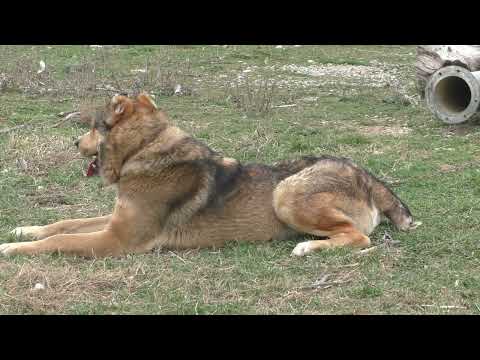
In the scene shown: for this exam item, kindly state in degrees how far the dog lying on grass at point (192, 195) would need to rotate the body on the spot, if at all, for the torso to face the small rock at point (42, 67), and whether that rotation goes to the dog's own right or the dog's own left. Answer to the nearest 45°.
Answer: approximately 90° to the dog's own right

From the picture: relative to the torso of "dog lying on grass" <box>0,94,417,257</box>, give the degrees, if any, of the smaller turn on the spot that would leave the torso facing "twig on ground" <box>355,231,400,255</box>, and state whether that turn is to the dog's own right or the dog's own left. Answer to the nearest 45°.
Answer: approximately 180°

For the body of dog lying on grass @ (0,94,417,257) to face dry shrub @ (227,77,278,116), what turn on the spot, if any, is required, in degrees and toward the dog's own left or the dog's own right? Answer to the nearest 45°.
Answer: approximately 90° to the dog's own right

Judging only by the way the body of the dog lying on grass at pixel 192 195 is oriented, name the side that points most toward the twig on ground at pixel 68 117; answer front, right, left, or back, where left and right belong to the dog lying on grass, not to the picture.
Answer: right

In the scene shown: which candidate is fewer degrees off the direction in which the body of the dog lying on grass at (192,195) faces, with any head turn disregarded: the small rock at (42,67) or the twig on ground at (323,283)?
the small rock

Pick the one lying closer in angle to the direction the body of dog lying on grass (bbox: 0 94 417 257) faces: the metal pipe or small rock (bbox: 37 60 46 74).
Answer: the small rock

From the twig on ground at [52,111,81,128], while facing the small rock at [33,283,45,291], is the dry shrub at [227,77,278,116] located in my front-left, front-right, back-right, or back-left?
back-left

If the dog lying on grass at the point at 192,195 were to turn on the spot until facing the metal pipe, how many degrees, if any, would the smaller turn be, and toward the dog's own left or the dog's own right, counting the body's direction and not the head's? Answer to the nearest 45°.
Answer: approximately 135° to the dog's own right

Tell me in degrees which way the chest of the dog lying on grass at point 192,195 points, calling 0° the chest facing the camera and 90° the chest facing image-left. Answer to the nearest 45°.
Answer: approximately 90°

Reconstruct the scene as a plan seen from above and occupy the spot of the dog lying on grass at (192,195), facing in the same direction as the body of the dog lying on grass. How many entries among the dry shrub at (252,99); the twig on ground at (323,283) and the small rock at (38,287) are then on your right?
1

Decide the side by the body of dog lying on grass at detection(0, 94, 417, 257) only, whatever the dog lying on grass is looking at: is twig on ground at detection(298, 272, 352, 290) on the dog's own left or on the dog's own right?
on the dog's own left

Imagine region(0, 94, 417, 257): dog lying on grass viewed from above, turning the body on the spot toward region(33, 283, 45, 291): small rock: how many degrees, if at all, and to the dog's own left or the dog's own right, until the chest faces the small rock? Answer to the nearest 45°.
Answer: approximately 45° to the dog's own left
